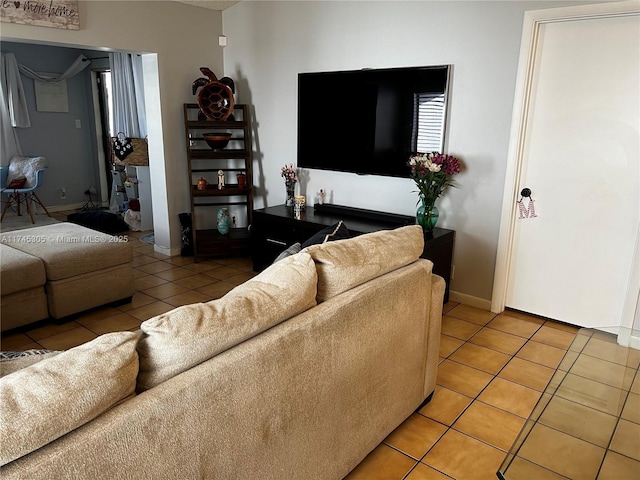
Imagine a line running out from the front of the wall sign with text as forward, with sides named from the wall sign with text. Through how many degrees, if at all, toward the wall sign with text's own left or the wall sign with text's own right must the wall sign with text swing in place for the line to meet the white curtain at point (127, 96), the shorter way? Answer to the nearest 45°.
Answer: approximately 135° to the wall sign with text's own left

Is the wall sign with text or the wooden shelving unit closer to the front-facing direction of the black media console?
the wall sign with text

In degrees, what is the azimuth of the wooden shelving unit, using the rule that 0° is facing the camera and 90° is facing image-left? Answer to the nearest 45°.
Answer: approximately 0°

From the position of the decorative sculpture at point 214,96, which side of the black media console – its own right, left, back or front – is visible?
right

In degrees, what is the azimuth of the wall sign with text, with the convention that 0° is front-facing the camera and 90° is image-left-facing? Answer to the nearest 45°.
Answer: approximately 315°

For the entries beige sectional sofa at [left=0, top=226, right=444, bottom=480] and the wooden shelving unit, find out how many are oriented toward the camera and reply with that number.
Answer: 1

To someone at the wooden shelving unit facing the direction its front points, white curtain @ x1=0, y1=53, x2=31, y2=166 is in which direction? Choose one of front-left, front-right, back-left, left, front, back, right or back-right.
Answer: back-right

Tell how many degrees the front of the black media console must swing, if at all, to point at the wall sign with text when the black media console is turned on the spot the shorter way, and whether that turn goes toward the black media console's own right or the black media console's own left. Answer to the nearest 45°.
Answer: approximately 45° to the black media console's own right

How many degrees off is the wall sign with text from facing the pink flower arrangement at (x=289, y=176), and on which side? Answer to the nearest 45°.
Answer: approximately 45° to its left
